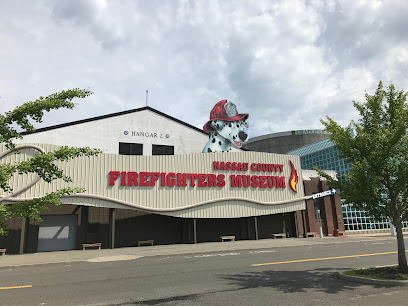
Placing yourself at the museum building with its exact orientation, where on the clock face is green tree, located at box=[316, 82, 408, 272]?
The green tree is roughly at 11 o'clock from the museum building.

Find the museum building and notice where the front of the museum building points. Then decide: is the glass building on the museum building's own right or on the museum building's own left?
on the museum building's own left

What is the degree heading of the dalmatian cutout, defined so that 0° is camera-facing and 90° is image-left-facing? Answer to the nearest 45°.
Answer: approximately 315°
